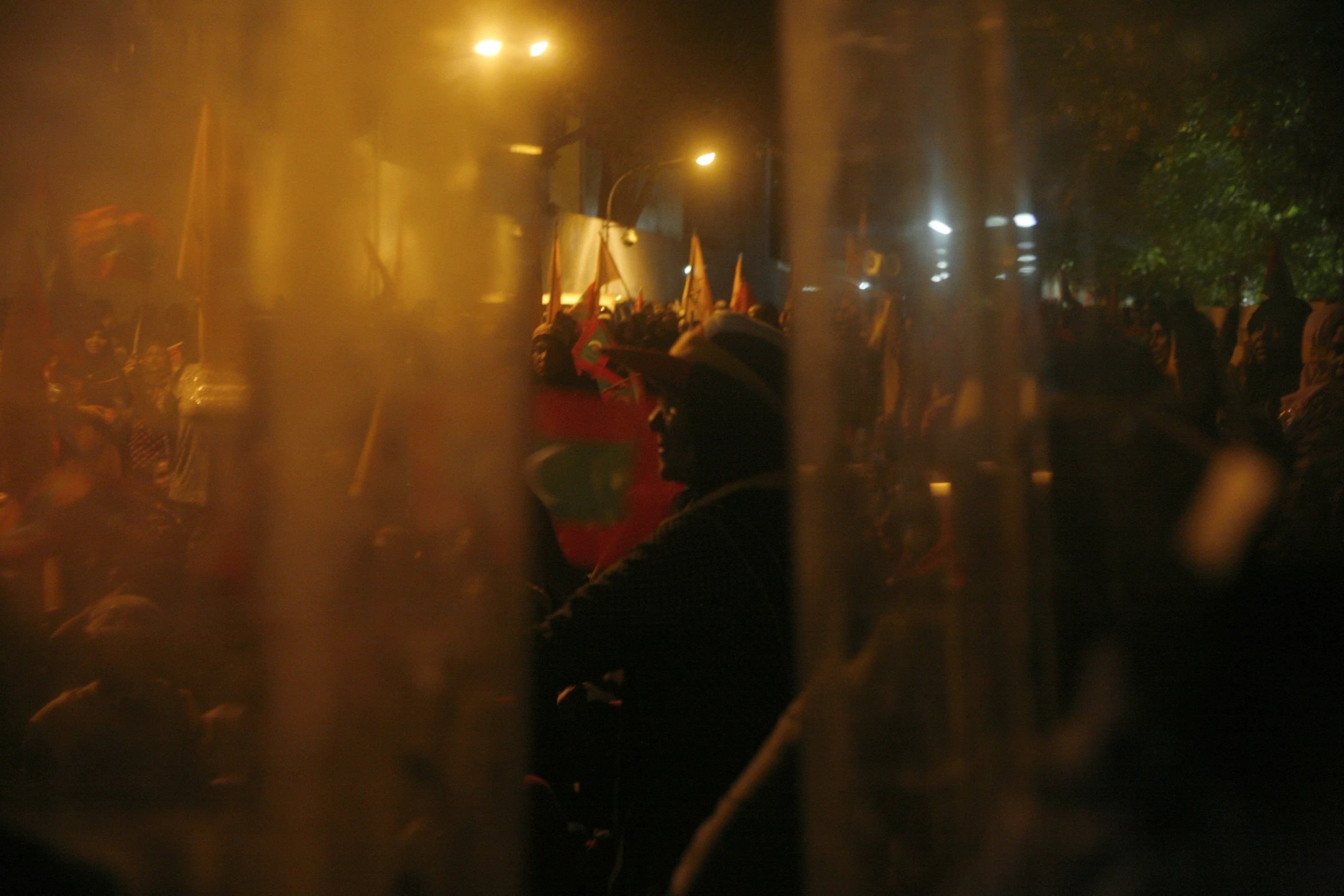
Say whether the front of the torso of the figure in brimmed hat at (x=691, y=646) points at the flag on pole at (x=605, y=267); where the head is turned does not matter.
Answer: no

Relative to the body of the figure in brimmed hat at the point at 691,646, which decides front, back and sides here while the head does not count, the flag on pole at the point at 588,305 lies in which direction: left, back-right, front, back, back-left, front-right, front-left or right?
right

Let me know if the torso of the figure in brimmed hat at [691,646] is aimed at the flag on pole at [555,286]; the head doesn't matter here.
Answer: no

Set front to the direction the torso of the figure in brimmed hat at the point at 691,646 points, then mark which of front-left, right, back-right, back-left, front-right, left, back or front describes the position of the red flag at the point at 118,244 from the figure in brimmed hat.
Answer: front-right

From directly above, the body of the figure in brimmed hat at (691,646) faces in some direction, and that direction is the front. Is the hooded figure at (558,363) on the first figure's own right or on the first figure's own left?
on the first figure's own right

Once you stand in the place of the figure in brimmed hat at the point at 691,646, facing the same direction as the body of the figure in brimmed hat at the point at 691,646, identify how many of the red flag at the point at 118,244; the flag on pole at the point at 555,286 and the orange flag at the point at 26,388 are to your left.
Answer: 0

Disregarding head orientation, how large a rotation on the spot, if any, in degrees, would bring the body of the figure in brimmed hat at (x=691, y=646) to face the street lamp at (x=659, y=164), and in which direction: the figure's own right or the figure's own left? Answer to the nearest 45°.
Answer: approximately 90° to the figure's own right

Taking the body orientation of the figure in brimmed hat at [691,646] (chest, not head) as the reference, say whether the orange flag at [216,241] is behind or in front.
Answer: in front

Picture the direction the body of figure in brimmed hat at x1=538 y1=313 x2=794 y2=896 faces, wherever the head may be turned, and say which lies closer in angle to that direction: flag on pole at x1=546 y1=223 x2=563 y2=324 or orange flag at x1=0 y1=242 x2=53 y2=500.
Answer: the orange flag

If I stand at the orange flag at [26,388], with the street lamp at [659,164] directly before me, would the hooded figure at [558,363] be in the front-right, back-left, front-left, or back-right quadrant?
front-right

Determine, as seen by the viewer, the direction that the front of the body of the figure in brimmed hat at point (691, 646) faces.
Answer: to the viewer's left

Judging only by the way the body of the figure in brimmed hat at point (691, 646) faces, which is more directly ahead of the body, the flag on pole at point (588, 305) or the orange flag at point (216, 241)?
the orange flag

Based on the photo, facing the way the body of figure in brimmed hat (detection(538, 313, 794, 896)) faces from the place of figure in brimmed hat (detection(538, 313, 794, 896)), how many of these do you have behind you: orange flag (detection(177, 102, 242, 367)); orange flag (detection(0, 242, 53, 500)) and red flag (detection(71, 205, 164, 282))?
0
